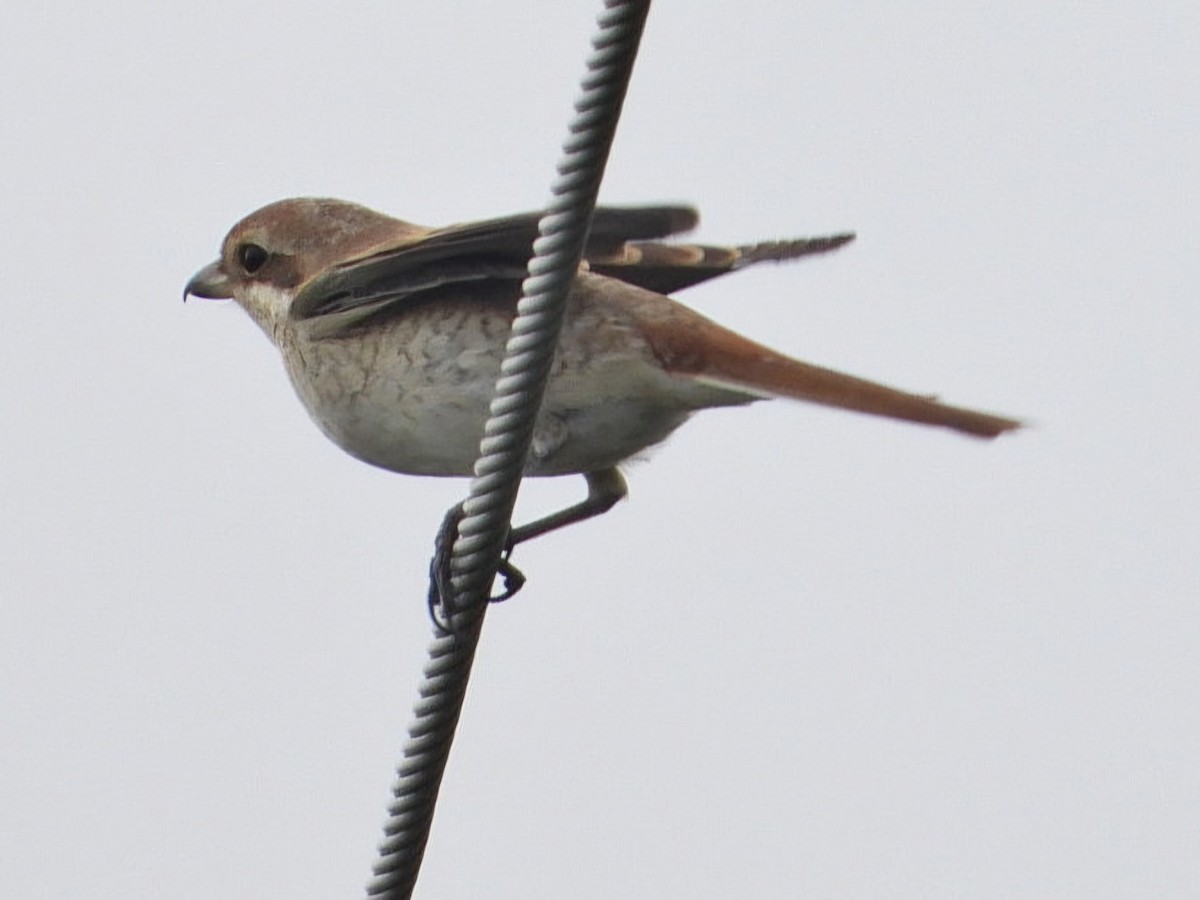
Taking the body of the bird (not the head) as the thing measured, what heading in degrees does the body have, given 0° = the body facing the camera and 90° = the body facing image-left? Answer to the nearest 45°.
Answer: approximately 90°
